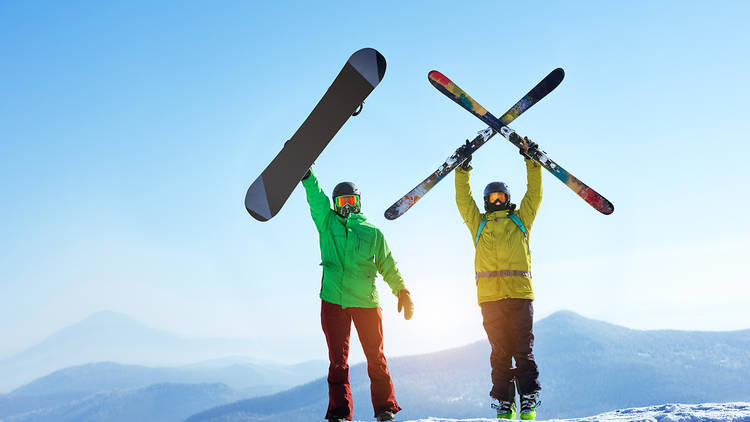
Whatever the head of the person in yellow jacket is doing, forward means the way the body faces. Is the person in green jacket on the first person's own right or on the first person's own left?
on the first person's own right

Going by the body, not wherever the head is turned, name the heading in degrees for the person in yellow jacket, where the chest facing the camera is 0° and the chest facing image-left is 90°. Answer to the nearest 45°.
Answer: approximately 0°

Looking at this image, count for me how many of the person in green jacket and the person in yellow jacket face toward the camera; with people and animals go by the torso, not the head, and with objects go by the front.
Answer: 2

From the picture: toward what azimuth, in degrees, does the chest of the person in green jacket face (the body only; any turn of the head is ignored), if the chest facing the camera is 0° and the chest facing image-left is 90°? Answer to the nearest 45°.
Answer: approximately 0°

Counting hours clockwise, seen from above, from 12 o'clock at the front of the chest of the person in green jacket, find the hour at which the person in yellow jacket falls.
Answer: The person in yellow jacket is roughly at 9 o'clock from the person in green jacket.
